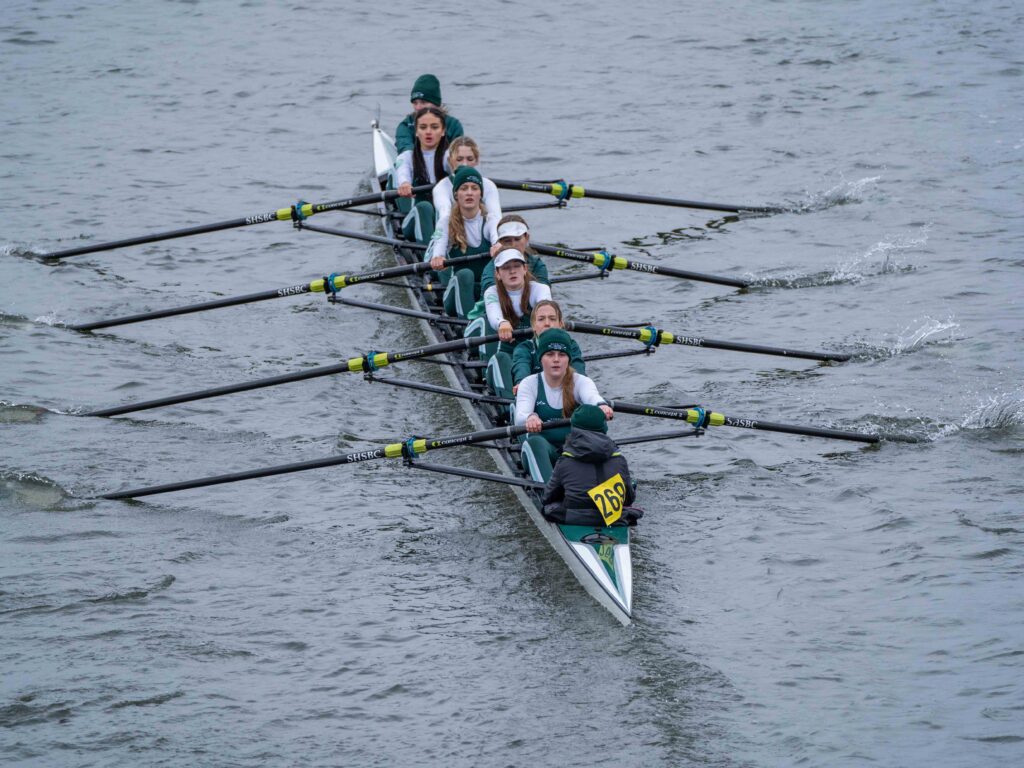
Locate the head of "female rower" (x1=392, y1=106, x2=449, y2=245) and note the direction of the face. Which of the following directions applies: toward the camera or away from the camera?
toward the camera

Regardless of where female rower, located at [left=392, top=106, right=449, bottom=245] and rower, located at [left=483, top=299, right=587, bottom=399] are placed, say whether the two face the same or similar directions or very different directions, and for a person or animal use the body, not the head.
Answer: same or similar directions

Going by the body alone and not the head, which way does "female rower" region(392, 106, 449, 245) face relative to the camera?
toward the camera

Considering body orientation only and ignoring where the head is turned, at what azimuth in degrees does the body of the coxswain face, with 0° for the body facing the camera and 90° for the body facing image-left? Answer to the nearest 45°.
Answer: approximately 180°

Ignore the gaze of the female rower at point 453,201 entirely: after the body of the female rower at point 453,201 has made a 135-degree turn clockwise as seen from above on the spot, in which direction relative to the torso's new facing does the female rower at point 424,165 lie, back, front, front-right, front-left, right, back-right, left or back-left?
front-right

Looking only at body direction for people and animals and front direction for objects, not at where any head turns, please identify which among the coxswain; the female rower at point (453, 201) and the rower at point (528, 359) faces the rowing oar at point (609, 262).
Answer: the coxswain

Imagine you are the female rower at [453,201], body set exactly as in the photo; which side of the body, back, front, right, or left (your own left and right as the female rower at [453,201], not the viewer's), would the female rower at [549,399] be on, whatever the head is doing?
front

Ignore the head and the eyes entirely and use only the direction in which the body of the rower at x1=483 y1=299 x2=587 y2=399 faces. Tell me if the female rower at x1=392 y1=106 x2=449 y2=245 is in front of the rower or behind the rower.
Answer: behind

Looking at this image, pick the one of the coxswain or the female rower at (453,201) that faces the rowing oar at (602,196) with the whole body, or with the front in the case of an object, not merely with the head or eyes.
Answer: the coxswain

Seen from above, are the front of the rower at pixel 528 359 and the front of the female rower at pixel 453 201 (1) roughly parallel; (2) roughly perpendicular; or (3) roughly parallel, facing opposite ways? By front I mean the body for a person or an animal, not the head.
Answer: roughly parallel

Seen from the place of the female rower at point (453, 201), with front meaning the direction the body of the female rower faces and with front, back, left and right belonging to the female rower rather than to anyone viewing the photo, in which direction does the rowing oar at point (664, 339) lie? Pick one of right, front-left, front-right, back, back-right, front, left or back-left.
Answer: front-left

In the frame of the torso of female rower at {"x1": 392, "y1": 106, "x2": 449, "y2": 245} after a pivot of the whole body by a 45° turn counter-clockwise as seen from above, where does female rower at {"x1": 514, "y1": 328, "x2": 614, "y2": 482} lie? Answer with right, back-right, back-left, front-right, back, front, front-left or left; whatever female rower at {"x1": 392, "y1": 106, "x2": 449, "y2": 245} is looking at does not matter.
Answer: front-right

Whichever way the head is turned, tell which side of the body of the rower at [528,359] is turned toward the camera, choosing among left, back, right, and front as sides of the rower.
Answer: front

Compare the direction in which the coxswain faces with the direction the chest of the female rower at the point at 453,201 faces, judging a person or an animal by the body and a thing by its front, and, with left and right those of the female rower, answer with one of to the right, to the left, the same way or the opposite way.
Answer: the opposite way

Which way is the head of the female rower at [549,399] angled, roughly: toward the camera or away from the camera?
toward the camera

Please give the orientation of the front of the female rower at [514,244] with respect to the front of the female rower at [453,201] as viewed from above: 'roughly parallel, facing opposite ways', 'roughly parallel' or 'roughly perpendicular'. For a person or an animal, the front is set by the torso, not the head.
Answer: roughly parallel

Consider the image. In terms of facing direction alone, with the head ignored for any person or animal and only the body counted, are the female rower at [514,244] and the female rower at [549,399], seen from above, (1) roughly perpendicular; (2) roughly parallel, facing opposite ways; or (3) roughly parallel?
roughly parallel

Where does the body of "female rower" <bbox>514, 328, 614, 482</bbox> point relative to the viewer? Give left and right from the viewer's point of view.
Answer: facing the viewer

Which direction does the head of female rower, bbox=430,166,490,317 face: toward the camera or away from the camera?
toward the camera

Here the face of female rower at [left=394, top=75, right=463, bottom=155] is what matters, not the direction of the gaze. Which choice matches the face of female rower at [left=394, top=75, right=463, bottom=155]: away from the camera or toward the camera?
toward the camera

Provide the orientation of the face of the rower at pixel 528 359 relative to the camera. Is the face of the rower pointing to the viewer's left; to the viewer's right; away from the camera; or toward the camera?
toward the camera
